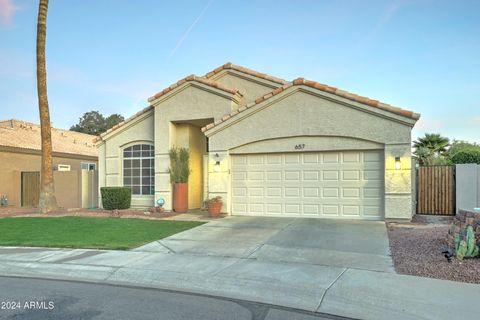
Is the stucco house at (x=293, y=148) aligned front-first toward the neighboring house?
no

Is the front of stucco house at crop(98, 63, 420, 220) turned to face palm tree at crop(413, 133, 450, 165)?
no

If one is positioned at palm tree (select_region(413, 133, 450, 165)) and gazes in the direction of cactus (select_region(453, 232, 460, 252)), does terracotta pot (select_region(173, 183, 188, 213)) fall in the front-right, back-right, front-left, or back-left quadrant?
front-right

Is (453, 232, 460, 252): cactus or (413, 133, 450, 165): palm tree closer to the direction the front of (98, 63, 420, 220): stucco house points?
the cactus

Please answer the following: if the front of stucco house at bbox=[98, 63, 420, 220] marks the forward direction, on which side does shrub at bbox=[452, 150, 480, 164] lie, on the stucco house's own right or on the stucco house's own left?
on the stucco house's own left

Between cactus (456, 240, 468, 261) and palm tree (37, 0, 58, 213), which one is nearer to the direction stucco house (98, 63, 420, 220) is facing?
the cactus

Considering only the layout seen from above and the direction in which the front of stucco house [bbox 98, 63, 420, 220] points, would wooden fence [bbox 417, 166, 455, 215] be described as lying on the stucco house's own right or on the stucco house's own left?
on the stucco house's own left

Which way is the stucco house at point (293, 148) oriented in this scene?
toward the camera

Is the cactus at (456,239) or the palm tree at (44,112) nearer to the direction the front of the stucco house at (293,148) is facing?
the cactus

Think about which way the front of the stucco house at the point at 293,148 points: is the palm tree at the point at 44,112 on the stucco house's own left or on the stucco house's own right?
on the stucco house's own right

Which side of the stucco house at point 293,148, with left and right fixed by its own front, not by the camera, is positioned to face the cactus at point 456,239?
front

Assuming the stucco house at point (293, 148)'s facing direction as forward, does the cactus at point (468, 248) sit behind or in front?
in front
